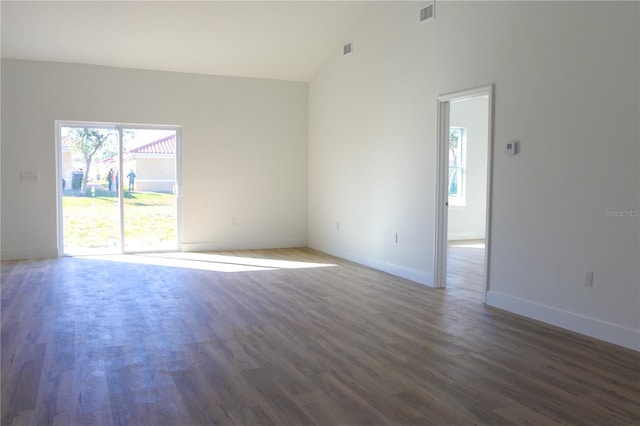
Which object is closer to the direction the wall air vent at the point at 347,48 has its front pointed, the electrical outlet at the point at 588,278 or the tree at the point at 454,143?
the electrical outlet

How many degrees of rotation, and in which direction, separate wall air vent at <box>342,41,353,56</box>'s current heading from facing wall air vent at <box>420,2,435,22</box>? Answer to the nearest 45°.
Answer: approximately 90° to its left

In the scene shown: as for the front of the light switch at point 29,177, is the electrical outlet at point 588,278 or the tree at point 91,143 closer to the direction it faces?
the electrical outlet

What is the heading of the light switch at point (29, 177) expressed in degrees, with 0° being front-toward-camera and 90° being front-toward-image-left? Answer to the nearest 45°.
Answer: approximately 0°

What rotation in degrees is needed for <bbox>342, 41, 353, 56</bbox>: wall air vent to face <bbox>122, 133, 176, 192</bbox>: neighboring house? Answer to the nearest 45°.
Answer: approximately 45° to its right

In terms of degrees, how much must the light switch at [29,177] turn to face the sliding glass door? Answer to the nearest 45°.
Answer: approximately 90° to its left

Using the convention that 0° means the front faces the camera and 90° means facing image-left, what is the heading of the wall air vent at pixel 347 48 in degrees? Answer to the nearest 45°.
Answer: approximately 45°

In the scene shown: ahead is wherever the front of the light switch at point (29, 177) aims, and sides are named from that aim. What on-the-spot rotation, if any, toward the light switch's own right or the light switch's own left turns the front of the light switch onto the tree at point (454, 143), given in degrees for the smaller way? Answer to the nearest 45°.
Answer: approximately 90° to the light switch's own left

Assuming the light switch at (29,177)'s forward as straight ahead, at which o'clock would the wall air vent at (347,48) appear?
The wall air vent is roughly at 10 o'clock from the light switch.

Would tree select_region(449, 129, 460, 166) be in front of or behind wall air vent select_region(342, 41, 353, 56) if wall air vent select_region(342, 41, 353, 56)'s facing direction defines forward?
behind

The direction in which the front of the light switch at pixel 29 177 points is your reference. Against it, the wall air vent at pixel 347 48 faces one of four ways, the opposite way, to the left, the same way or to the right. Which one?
to the right
